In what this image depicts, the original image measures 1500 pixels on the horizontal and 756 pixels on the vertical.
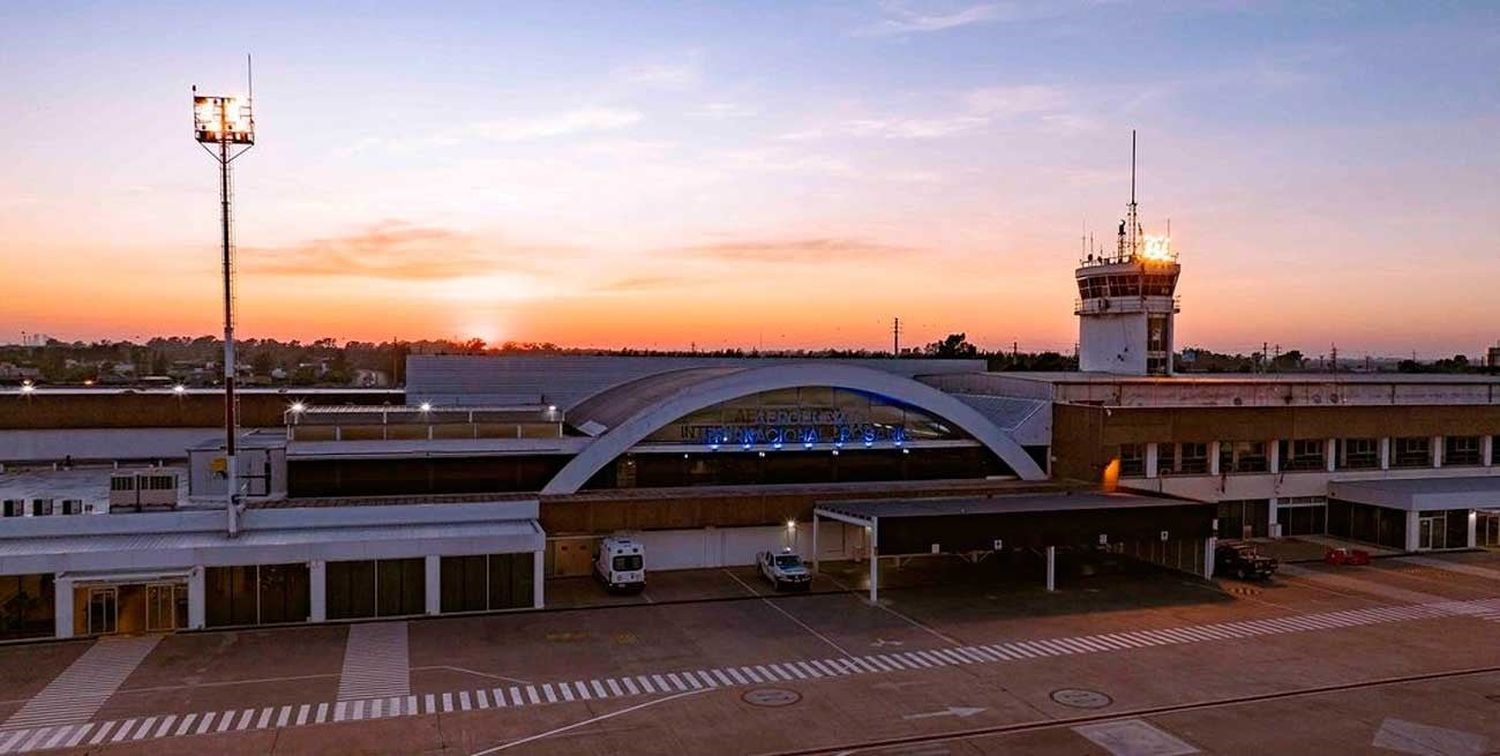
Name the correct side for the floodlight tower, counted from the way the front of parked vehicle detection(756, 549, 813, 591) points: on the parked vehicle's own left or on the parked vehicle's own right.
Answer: on the parked vehicle's own right

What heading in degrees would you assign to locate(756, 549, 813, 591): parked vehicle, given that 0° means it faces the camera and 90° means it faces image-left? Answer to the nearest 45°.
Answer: approximately 315°

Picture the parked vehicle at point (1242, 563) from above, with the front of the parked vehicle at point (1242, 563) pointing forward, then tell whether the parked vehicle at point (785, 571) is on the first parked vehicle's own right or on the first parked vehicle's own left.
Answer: on the first parked vehicle's own right

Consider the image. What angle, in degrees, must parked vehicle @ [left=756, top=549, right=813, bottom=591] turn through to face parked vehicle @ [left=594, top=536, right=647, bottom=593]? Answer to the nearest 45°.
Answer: approximately 135° to its right
